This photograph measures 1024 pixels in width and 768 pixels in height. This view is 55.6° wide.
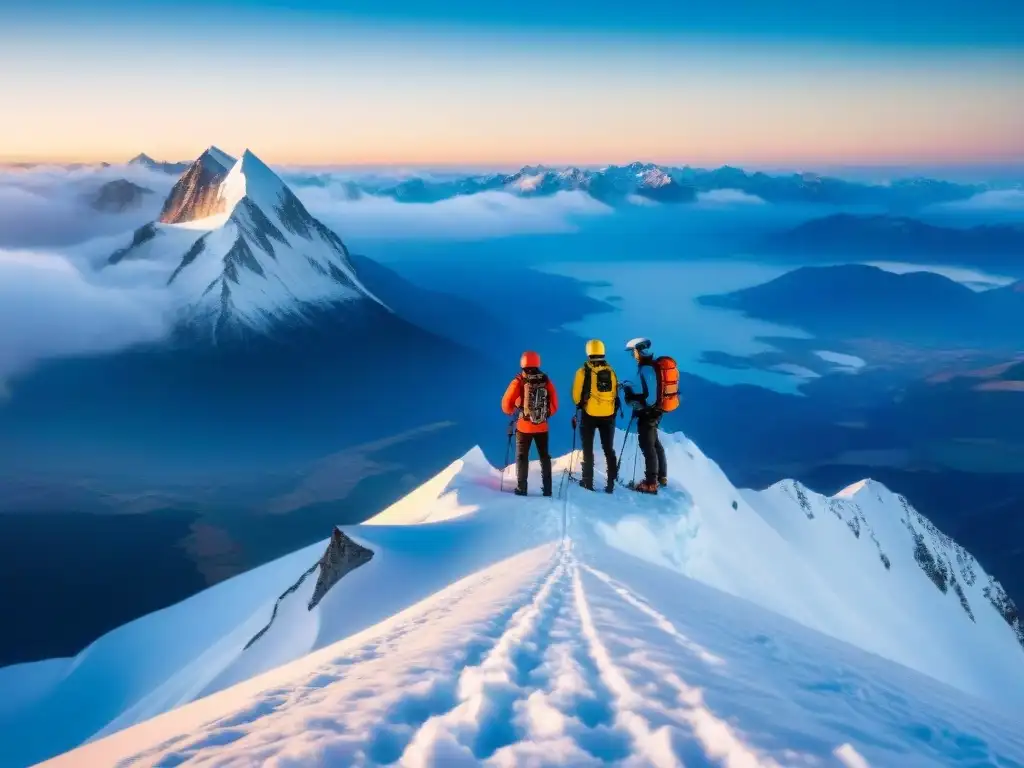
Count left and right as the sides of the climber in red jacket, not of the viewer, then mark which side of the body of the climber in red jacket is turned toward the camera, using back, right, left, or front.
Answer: back

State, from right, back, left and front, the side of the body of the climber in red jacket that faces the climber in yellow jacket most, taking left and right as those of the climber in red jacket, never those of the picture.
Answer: right
